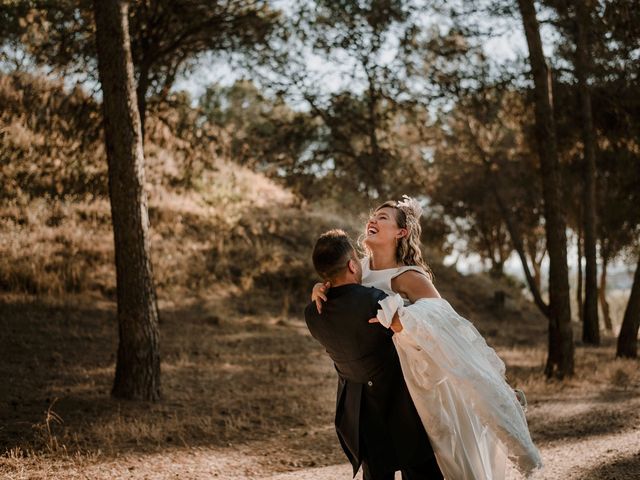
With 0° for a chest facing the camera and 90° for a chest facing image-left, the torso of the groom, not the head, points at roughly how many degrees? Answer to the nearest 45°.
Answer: approximately 225°

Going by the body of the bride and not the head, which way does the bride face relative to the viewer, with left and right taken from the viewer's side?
facing to the left of the viewer

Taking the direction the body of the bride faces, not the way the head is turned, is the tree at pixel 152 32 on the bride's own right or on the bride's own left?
on the bride's own right

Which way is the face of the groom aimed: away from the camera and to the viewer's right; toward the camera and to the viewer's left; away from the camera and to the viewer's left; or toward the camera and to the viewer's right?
away from the camera and to the viewer's right

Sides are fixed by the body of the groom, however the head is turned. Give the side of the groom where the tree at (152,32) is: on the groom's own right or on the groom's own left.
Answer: on the groom's own left
